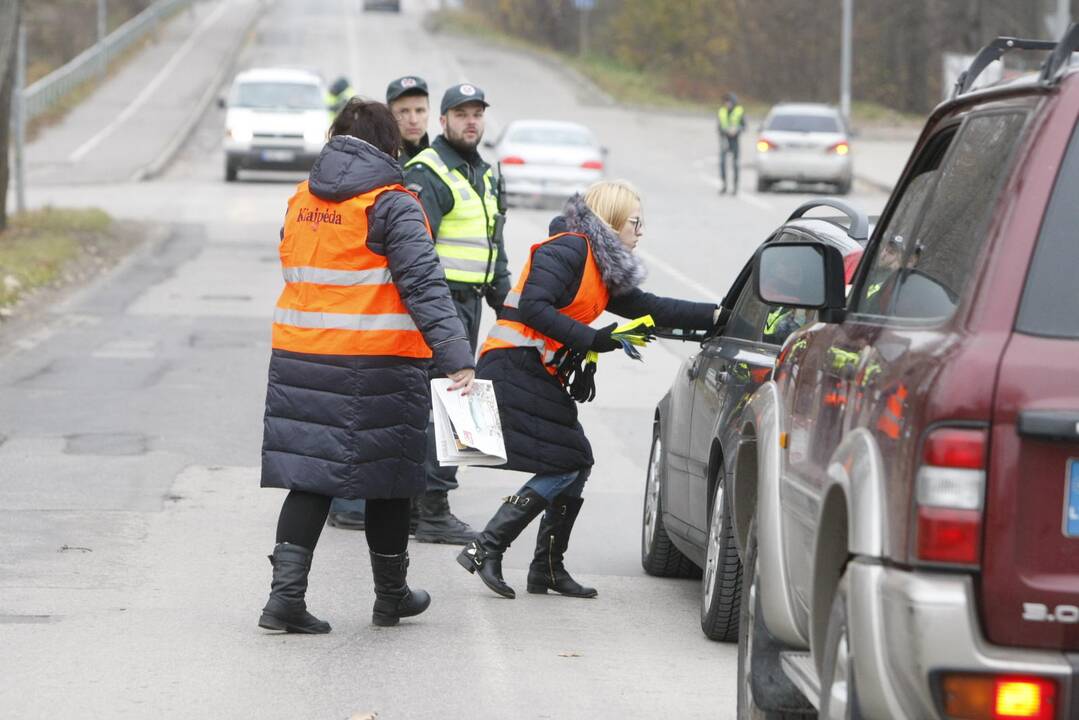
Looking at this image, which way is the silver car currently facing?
away from the camera

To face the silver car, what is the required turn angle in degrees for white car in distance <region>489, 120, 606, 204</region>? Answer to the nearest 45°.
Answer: approximately 45° to its right

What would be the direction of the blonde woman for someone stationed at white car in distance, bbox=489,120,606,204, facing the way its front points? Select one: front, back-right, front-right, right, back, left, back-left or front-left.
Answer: back

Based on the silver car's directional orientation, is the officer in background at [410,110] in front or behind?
behind

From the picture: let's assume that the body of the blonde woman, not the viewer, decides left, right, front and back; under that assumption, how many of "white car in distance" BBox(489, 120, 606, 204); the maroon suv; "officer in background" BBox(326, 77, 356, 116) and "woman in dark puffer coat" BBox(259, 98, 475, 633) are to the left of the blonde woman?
2

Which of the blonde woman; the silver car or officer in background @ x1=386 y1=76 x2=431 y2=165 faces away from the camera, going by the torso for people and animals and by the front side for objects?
the silver car

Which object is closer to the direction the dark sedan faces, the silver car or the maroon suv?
the silver car

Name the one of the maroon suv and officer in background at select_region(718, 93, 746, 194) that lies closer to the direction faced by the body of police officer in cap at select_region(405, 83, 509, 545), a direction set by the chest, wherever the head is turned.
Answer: the maroon suv

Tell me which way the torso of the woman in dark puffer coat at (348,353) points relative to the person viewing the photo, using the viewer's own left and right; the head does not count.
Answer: facing away from the viewer and to the right of the viewer

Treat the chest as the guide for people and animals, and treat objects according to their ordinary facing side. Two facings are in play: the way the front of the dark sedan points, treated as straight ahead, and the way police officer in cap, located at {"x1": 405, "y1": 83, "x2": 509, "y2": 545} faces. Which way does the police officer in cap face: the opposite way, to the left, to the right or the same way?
the opposite way

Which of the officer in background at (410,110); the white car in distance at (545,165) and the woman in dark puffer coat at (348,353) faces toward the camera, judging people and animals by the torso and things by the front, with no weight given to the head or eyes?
the officer in background

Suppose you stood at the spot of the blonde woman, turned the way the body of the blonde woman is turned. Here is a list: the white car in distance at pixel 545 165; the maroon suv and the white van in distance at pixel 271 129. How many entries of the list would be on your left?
2

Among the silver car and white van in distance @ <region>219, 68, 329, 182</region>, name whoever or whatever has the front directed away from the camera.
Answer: the silver car

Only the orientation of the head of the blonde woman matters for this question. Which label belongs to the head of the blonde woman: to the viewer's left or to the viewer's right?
to the viewer's right

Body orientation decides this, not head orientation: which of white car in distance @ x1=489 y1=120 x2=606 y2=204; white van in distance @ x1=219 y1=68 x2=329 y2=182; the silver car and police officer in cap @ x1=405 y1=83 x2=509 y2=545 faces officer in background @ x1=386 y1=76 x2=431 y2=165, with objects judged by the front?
white van in distance @ x1=219 y1=68 x2=329 y2=182

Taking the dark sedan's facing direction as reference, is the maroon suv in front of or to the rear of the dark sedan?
to the rear

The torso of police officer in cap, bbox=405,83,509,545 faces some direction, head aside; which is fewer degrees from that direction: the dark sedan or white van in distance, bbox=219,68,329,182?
the dark sedan
